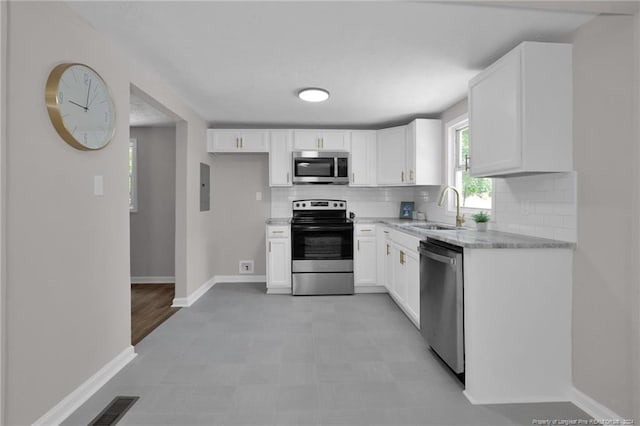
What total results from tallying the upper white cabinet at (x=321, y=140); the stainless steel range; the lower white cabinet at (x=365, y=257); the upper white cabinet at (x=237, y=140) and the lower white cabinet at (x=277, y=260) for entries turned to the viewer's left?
0

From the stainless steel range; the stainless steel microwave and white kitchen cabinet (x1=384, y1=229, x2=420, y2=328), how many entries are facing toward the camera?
2

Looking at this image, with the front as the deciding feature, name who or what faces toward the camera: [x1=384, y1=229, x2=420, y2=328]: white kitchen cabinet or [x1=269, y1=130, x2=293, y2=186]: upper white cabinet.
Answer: the upper white cabinet

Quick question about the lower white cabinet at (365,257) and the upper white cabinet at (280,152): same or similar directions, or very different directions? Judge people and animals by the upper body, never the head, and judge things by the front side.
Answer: same or similar directions

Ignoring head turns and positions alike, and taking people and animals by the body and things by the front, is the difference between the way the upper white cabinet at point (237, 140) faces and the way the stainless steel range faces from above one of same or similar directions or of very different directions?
same or similar directions

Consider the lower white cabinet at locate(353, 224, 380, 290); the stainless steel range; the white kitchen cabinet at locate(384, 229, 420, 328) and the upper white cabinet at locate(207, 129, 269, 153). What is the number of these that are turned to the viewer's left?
1

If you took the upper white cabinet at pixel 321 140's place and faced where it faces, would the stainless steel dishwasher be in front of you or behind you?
in front

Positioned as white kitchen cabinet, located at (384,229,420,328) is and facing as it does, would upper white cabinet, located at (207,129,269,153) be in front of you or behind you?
in front

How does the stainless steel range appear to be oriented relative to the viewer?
toward the camera

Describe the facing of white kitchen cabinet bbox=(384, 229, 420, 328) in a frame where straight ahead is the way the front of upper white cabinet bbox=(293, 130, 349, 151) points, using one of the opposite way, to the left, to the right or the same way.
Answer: to the right

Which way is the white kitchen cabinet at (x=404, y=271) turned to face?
to the viewer's left

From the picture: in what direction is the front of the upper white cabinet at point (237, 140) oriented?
toward the camera

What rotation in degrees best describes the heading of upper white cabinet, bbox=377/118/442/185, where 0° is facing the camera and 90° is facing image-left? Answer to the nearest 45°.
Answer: approximately 45°

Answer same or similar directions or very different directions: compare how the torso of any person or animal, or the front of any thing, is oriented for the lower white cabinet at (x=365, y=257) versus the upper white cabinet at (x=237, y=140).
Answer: same or similar directions
